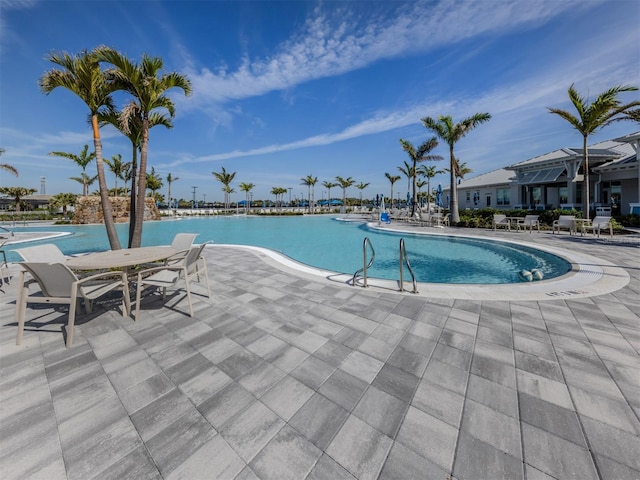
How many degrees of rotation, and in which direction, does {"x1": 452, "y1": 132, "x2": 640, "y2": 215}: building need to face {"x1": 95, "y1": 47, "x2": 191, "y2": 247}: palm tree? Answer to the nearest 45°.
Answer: approximately 45° to its left

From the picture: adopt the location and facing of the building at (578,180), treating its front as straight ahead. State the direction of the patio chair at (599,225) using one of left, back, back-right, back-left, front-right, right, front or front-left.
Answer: front-left

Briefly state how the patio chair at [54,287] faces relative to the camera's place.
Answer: facing away from the viewer and to the right of the viewer

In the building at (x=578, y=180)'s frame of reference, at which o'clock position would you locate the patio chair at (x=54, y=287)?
The patio chair is roughly at 11 o'clock from the building.

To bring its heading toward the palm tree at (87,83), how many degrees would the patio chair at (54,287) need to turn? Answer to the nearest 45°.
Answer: approximately 45° to its left

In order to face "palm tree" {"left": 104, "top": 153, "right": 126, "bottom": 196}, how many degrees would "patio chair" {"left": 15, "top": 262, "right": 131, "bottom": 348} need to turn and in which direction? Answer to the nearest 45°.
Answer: approximately 45° to its left

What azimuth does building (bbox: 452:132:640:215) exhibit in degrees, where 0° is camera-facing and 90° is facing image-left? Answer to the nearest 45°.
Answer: approximately 45°

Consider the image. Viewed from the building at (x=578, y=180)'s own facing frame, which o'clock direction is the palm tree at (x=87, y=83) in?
The palm tree is roughly at 11 o'clock from the building.

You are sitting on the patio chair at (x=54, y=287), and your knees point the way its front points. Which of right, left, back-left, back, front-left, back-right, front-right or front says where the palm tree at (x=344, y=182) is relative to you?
front

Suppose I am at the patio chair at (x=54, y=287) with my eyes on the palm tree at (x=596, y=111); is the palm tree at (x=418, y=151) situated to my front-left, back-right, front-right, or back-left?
front-left
